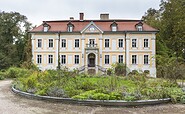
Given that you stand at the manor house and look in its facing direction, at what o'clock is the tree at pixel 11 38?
The tree is roughly at 4 o'clock from the manor house.

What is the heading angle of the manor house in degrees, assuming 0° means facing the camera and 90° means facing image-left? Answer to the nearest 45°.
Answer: approximately 0°
